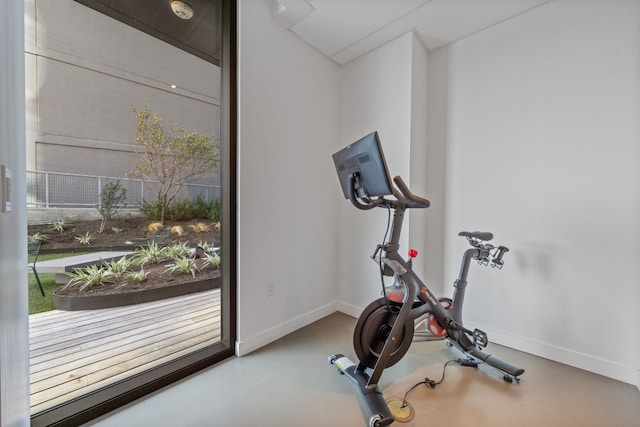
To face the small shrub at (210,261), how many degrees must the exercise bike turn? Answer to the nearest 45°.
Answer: approximately 45° to its right

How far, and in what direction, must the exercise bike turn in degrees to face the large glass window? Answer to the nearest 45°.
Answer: approximately 45° to its right

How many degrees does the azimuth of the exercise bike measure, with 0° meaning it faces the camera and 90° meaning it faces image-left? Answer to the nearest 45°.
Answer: approximately 45°

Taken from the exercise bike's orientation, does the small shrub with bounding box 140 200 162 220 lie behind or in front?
in front

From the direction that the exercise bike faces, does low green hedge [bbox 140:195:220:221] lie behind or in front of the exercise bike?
in front
